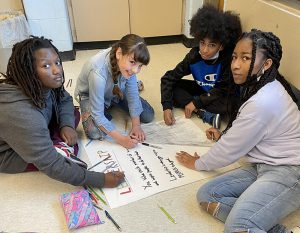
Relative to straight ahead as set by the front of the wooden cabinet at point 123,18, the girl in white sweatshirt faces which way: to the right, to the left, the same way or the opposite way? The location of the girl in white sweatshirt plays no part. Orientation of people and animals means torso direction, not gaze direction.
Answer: to the right

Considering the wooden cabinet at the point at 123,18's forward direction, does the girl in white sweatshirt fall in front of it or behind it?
in front

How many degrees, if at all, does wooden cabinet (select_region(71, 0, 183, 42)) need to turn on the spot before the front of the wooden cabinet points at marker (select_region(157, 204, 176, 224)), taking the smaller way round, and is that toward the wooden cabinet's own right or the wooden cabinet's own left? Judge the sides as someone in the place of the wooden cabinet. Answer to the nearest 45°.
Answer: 0° — it already faces it

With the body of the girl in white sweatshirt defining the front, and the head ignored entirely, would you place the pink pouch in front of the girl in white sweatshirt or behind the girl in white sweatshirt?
in front

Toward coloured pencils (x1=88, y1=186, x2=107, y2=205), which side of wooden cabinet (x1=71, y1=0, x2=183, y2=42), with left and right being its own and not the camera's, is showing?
front

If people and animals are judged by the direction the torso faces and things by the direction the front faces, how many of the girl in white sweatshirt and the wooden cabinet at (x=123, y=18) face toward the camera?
1

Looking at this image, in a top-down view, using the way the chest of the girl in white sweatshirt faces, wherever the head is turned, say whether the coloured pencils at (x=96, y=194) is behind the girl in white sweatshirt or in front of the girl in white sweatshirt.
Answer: in front

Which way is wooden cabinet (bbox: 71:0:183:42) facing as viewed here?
toward the camera

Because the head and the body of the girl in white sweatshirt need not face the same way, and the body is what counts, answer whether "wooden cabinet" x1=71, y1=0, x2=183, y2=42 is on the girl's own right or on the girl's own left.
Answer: on the girl's own right

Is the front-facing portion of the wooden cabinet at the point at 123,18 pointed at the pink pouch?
yes

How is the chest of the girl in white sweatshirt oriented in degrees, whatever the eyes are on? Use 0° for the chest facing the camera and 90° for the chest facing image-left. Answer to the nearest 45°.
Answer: approximately 90°

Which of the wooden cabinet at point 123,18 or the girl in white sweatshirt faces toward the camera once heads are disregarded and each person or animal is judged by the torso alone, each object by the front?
the wooden cabinet
